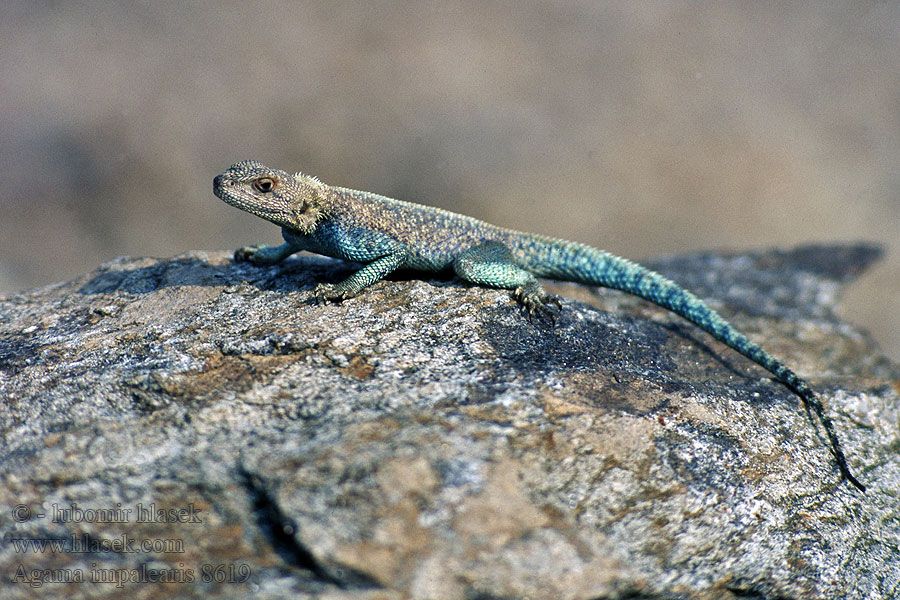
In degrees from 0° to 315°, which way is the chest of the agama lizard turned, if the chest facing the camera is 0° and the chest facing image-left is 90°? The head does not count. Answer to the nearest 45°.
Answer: approximately 90°
